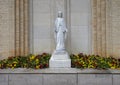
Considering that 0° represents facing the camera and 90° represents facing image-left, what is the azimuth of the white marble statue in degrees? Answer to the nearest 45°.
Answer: approximately 0°
